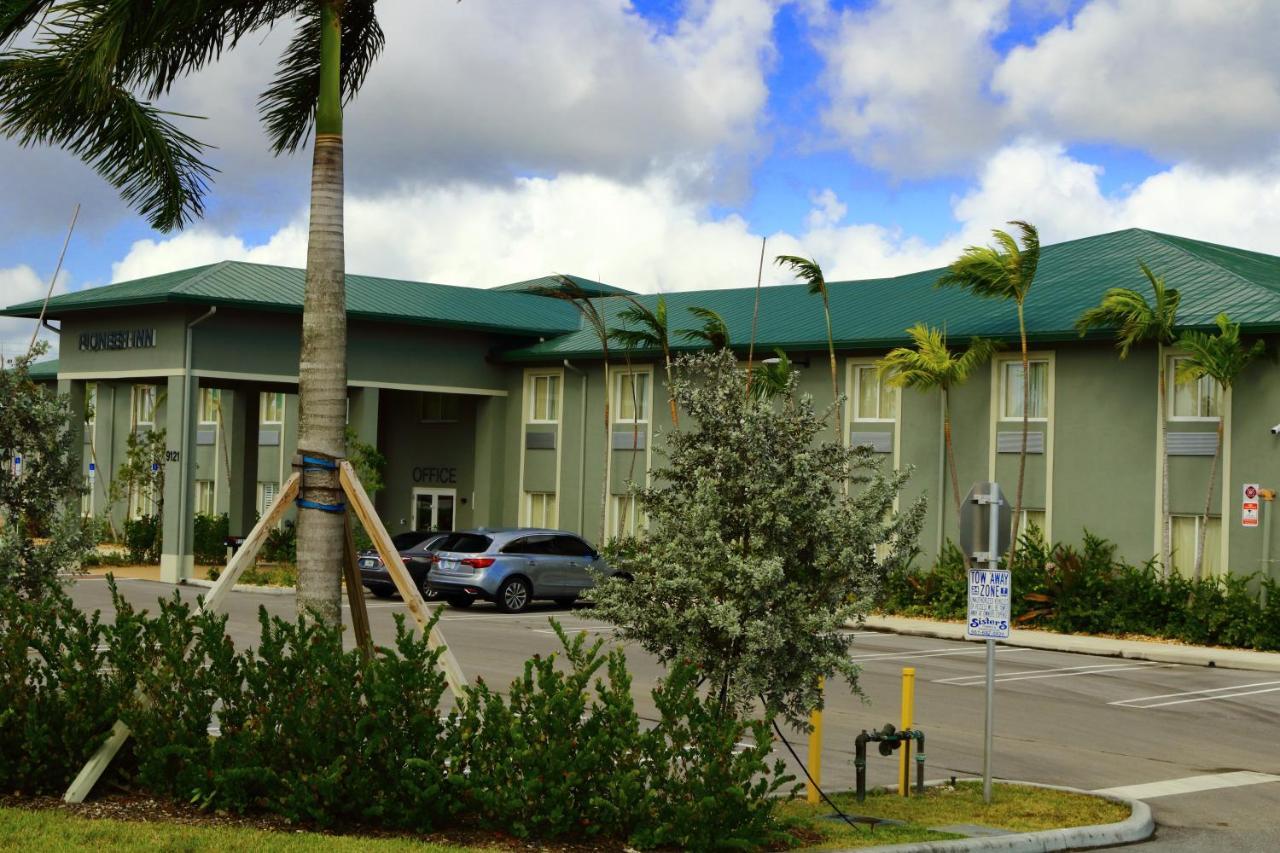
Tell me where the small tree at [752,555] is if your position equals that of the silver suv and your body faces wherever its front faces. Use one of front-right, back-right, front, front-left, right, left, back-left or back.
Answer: back-right

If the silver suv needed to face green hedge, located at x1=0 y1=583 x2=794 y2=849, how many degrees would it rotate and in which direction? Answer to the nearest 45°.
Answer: approximately 135° to its right

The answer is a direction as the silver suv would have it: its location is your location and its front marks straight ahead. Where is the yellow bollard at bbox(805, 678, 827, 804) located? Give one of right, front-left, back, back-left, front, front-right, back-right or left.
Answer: back-right

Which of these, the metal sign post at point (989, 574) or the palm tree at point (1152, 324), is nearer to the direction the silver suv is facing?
the palm tree

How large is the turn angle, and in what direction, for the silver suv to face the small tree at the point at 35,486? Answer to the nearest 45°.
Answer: approximately 135° to its right

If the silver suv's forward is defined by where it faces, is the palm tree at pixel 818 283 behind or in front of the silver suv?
in front

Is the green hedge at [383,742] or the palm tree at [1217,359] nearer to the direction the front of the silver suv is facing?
the palm tree

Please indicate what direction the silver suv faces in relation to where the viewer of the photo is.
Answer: facing away from the viewer and to the right of the viewer

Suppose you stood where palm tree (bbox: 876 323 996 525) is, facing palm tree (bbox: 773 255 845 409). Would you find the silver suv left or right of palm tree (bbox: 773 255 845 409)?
left
